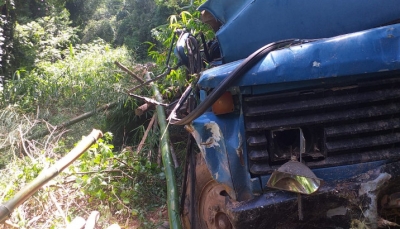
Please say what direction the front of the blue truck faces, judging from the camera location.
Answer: facing the viewer and to the right of the viewer
